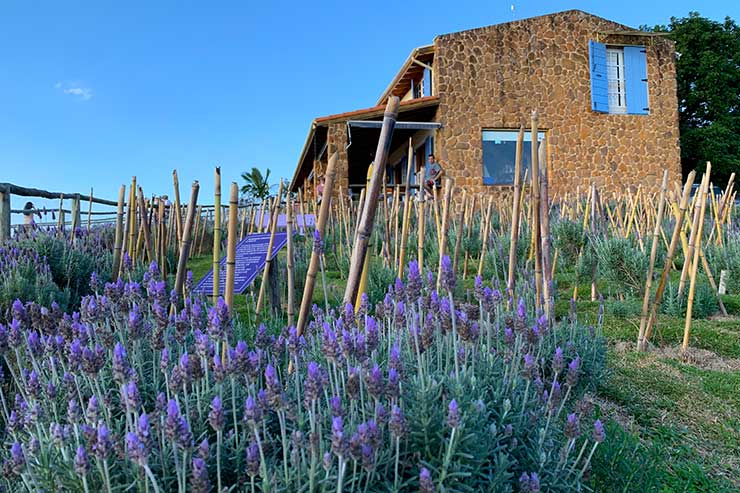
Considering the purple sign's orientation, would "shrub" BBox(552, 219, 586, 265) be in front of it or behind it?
behind

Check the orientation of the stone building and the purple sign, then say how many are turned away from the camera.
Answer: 0

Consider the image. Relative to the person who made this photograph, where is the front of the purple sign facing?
facing the viewer and to the left of the viewer

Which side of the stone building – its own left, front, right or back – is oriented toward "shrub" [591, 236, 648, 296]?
left

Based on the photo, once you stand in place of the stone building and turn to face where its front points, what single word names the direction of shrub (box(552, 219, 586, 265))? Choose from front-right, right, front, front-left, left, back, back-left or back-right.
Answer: left

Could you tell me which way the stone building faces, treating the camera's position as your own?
facing to the left of the viewer

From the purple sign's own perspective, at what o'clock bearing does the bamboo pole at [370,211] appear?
The bamboo pole is roughly at 10 o'clock from the purple sign.

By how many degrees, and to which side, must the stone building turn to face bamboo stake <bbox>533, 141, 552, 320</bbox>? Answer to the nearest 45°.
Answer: approximately 90° to its left
